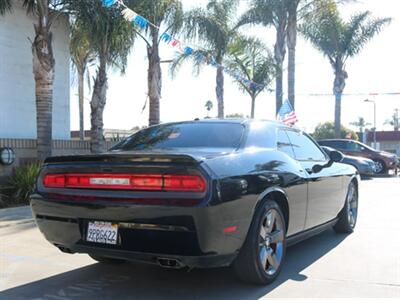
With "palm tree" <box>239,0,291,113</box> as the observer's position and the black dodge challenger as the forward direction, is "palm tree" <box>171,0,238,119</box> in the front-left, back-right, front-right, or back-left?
front-right

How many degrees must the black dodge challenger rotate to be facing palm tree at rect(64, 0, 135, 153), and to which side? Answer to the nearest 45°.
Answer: approximately 45° to its left

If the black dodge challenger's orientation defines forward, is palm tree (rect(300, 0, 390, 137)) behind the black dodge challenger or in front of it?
in front

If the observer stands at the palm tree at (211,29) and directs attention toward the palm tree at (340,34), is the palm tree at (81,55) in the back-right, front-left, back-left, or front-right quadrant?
back-left

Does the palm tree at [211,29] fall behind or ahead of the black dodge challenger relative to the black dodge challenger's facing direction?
ahead

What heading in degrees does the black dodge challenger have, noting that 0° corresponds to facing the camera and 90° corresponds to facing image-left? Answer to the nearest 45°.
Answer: approximately 225°

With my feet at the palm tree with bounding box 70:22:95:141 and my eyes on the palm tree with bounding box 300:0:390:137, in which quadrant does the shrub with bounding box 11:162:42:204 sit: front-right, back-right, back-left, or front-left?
back-right

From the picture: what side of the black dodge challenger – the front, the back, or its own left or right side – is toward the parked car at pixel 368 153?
front

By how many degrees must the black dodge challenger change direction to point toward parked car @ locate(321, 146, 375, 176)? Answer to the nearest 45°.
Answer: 0° — it already faces it

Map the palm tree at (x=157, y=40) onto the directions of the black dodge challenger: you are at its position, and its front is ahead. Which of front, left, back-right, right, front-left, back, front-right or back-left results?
front-left

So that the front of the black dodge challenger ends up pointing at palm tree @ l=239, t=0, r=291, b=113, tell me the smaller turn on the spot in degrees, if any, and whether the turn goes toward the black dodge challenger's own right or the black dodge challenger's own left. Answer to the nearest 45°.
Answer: approximately 45° to the black dodge challenger's own left

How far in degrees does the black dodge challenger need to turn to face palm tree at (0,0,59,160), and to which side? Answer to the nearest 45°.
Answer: approximately 90° to its left

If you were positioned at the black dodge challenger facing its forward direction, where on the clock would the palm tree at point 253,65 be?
The palm tree is roughly at 11 o'clock from the black dodge challenger.
